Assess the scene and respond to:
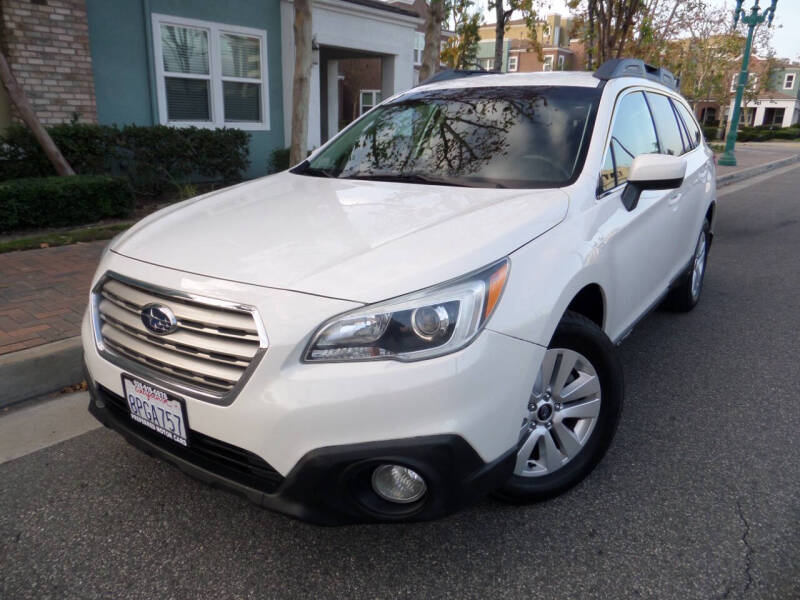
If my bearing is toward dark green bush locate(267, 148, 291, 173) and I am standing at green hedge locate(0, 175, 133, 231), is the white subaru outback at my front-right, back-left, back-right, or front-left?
back-right

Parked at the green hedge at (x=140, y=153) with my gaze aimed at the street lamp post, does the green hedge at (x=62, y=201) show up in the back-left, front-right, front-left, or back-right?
back-right

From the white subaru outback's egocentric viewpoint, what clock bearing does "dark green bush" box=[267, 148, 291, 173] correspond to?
The dark green bush is roughly at 4 o'clock from the white subaru outback.

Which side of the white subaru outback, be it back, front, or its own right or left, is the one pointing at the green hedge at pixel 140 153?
right

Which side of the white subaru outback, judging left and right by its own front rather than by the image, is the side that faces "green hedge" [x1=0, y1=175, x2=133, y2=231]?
right

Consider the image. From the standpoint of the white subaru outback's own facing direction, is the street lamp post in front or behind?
behind

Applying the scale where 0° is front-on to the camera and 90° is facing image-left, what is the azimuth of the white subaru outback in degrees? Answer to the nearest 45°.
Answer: approximately 45°

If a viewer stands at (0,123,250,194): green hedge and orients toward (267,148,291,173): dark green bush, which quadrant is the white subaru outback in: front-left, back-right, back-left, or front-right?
back-right
